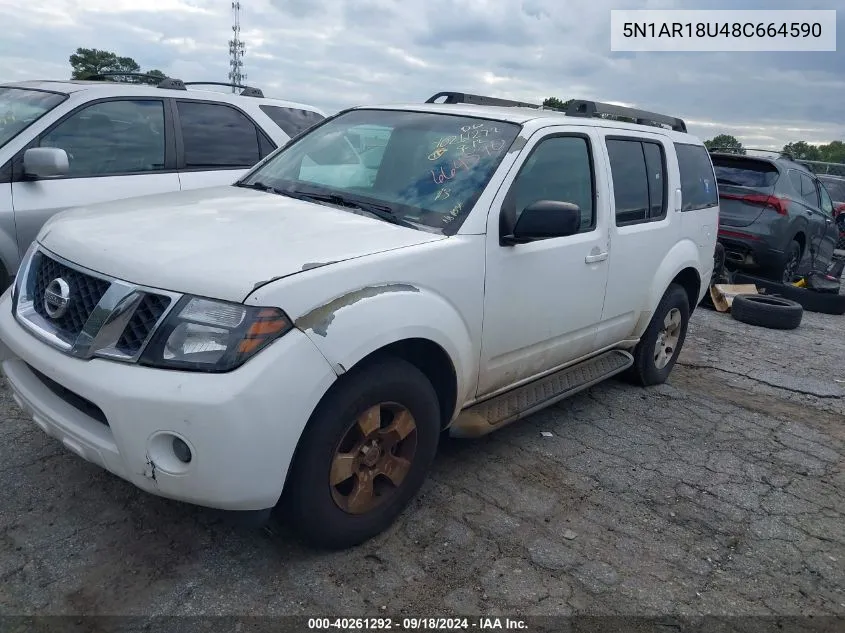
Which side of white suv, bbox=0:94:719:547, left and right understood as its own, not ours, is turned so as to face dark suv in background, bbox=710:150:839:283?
back

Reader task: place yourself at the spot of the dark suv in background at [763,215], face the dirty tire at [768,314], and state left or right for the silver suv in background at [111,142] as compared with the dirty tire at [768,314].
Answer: right

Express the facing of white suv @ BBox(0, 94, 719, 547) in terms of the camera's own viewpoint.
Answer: facing the viewer and to the left of the viewer

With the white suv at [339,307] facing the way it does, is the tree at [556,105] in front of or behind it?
behind

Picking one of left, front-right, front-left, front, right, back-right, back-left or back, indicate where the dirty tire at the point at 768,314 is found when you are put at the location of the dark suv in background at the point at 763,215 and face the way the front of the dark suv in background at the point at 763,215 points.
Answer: back-right

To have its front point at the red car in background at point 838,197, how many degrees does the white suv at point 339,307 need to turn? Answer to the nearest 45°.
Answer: approximately 180°

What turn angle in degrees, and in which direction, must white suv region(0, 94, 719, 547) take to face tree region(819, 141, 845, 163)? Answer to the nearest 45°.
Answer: approximately 180°

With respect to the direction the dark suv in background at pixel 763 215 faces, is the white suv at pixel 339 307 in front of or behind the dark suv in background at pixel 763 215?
behind

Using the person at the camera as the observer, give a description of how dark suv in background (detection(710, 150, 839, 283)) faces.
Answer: facing away from the viewer and to the right of the viewer

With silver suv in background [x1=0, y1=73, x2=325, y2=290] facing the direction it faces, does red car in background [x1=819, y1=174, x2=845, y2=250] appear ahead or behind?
behind

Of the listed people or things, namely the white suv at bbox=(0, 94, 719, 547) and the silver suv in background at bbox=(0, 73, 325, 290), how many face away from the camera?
0

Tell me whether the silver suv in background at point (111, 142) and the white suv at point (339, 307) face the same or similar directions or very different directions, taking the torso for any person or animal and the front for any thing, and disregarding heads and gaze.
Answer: same or similar directions

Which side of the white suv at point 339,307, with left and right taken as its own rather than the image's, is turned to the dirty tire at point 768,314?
back

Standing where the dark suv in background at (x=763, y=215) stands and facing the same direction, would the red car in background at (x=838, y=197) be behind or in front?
in front
